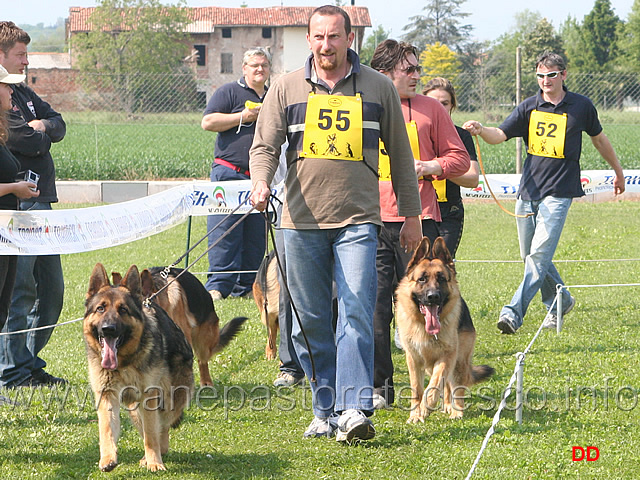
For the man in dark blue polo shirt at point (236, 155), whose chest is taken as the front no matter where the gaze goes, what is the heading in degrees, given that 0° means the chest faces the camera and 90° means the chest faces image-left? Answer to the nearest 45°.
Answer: approximately 315°

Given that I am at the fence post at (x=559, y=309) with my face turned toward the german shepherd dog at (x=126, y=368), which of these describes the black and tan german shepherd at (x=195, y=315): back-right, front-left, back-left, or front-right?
front-right

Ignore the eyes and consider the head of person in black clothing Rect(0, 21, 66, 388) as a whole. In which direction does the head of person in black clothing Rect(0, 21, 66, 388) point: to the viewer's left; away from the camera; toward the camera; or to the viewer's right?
to the viewer's right

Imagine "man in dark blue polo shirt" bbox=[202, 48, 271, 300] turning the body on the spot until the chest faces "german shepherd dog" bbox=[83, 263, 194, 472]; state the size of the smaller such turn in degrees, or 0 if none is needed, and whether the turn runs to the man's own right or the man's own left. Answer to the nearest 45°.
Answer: approximately 45° to the man's own right

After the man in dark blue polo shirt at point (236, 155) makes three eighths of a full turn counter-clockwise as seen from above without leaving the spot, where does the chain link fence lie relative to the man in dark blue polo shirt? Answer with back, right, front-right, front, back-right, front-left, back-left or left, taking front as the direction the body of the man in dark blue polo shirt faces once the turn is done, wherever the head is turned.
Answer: front

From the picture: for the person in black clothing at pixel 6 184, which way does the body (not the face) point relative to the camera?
to the viewer's right

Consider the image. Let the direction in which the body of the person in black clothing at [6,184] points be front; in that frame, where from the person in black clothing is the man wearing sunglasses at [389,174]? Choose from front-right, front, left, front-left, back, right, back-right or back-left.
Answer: front

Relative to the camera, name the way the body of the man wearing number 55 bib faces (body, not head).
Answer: toward the camera

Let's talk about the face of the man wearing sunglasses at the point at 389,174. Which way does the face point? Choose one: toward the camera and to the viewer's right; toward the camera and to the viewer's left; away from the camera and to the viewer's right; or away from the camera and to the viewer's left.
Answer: toward the camera and to the viewer's right

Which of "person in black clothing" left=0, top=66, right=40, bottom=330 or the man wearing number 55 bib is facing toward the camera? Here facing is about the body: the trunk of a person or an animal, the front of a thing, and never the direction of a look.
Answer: the man wearing number 55 bib

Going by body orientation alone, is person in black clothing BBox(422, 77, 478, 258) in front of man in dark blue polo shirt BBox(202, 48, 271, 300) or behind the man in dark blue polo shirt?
in front

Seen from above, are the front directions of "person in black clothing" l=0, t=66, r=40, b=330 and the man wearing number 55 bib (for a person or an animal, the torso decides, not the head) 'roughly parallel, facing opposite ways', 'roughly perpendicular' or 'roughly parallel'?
roughly perpendicular

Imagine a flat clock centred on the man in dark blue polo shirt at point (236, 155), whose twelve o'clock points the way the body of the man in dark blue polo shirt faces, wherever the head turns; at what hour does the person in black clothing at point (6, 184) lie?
The person in black clothing is roughly at 2 o'clock from the man in dark blue polo shirt.

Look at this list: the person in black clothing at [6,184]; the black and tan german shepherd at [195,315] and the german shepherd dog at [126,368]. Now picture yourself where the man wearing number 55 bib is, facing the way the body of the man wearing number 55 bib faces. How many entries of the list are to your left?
0

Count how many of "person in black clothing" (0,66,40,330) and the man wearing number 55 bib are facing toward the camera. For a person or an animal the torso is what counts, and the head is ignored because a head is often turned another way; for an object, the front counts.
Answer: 1

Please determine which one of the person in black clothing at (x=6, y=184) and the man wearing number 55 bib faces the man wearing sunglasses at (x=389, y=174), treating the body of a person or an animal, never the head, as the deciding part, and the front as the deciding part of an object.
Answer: the person in black clothing
